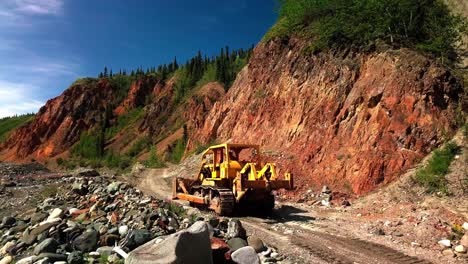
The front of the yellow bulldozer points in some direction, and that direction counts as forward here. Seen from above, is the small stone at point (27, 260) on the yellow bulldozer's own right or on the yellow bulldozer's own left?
on the yellow bulldozer's own left

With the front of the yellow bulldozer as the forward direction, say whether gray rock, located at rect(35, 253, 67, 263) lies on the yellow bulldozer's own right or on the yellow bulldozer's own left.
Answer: on the yellow bulldozer's own left
